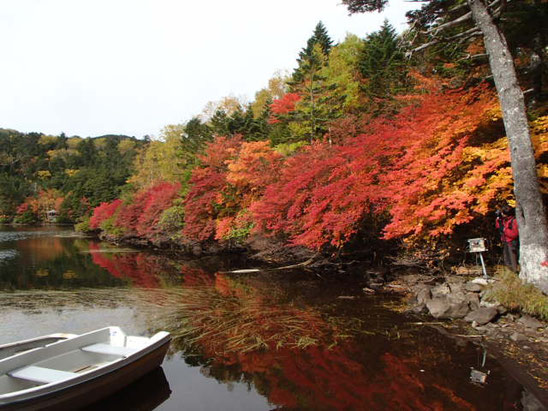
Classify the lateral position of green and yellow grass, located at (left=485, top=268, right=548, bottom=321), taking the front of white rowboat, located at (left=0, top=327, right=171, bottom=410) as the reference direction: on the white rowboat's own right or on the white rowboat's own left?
on the white rowboat's own left

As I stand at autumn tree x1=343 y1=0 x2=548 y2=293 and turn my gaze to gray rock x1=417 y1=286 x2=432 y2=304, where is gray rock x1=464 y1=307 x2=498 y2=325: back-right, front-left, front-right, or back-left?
front-left

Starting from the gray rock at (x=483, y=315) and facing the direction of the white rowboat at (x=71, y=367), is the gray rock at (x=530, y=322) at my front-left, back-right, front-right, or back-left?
back-left

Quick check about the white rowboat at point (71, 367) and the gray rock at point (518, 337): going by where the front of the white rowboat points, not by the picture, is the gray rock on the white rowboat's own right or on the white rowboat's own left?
on the white rowboat's own left
